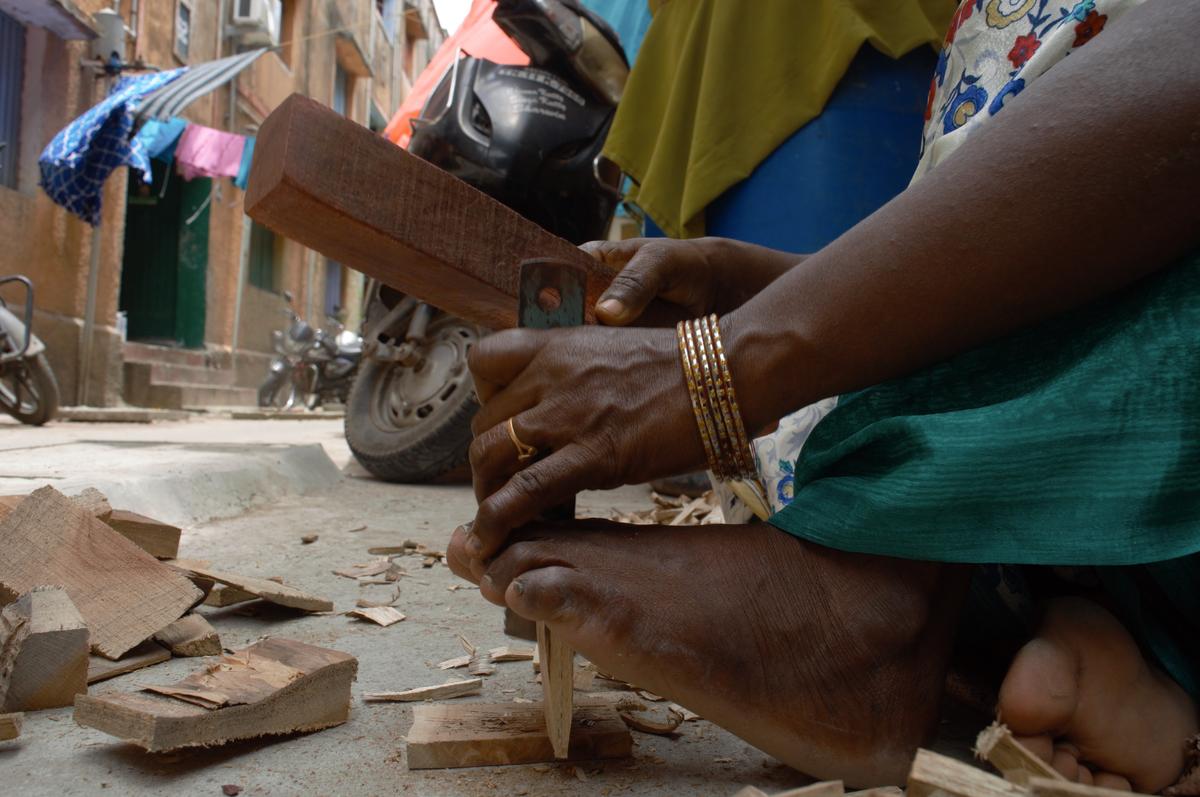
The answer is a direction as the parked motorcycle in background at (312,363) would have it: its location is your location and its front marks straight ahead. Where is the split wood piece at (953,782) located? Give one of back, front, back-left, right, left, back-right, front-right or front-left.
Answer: front-left

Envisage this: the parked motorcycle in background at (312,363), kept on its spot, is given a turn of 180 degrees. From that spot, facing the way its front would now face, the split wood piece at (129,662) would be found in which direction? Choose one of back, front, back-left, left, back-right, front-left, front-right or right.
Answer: back-right

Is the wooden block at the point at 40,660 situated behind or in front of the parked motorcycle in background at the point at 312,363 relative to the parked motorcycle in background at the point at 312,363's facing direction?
in front

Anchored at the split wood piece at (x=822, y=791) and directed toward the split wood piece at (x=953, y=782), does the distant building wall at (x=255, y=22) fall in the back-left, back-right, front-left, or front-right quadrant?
back-left

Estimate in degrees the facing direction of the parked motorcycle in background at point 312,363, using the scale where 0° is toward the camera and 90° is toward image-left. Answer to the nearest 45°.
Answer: approximately 45°

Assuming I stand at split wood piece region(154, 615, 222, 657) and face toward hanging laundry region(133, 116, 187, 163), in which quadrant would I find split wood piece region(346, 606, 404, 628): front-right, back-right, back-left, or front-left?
front-right

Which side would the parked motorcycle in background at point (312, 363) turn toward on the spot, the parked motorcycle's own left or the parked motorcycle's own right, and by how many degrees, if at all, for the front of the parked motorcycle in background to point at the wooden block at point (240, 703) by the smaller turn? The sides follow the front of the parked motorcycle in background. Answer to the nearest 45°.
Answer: approximately 45° to the parked motorcycle's own left

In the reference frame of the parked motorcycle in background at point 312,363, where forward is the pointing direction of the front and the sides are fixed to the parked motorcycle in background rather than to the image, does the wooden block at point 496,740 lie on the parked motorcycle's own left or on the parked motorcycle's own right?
on the parked motorcycle's own left

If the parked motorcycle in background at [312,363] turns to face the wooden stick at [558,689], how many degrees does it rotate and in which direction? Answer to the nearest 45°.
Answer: approximately 45° to its left

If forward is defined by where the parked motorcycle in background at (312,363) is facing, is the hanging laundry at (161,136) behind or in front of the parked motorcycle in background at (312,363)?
in front

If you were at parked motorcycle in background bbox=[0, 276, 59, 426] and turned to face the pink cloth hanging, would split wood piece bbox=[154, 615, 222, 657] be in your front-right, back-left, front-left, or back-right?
back-right

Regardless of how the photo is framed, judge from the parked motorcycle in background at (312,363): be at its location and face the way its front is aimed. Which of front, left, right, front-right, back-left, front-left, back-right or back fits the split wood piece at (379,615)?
front-left

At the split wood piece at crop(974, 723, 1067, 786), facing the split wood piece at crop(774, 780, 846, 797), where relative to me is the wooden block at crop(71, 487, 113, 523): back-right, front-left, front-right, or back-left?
front-right
